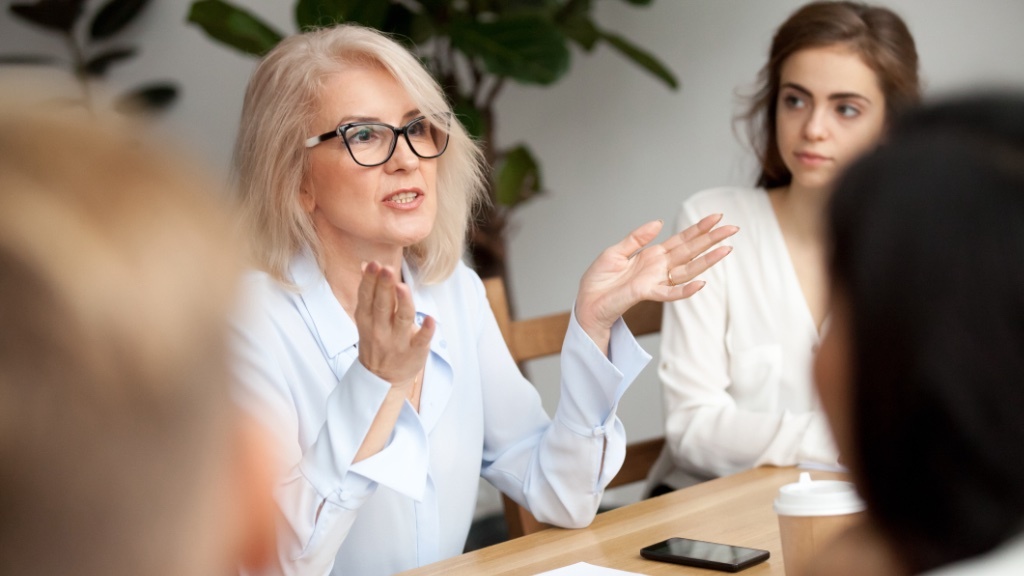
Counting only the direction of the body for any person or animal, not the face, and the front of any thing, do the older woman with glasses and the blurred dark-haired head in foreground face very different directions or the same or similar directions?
very different directions

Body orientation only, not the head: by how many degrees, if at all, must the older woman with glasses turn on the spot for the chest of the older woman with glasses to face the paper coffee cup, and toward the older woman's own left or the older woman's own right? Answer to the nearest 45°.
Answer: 0° — they already face it

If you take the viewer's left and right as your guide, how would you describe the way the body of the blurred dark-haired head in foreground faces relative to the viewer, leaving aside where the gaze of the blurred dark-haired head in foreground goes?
facing away from the viewer and to the left of the viewer

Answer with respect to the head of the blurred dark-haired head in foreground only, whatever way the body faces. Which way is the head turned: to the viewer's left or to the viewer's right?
to the viewer's left

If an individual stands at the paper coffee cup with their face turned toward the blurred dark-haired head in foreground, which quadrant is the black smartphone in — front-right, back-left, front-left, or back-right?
back-right

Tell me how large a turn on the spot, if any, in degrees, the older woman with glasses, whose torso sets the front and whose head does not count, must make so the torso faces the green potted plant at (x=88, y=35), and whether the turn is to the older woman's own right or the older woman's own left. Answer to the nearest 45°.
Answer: approximately 180°

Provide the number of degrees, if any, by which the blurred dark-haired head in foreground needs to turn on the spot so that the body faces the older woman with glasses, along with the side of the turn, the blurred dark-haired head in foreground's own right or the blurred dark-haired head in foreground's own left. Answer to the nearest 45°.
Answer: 0° — they already face them

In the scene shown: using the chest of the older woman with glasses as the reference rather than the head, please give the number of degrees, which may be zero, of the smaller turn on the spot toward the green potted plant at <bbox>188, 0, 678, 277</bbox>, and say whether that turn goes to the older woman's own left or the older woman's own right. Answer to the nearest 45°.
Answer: approximately 135° to the older woman's own left
